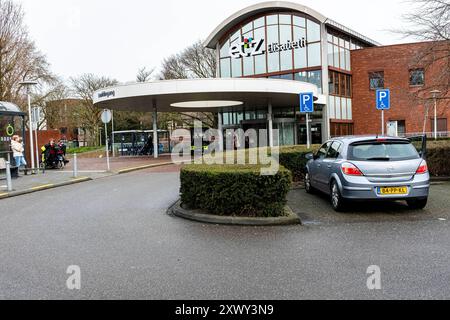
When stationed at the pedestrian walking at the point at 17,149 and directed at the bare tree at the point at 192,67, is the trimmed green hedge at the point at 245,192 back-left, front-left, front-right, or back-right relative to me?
back-right

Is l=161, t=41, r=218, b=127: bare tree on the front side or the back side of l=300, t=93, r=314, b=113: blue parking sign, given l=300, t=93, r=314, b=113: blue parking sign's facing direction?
on the back side

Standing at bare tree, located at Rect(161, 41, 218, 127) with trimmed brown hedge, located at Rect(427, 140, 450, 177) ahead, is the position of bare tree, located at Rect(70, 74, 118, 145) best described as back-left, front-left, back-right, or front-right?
back-right

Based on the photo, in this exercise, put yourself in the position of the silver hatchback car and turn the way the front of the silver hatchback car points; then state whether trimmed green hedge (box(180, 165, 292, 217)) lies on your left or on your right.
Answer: on your left

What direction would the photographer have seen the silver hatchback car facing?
facing away from the viewer and to the left of the viewer
